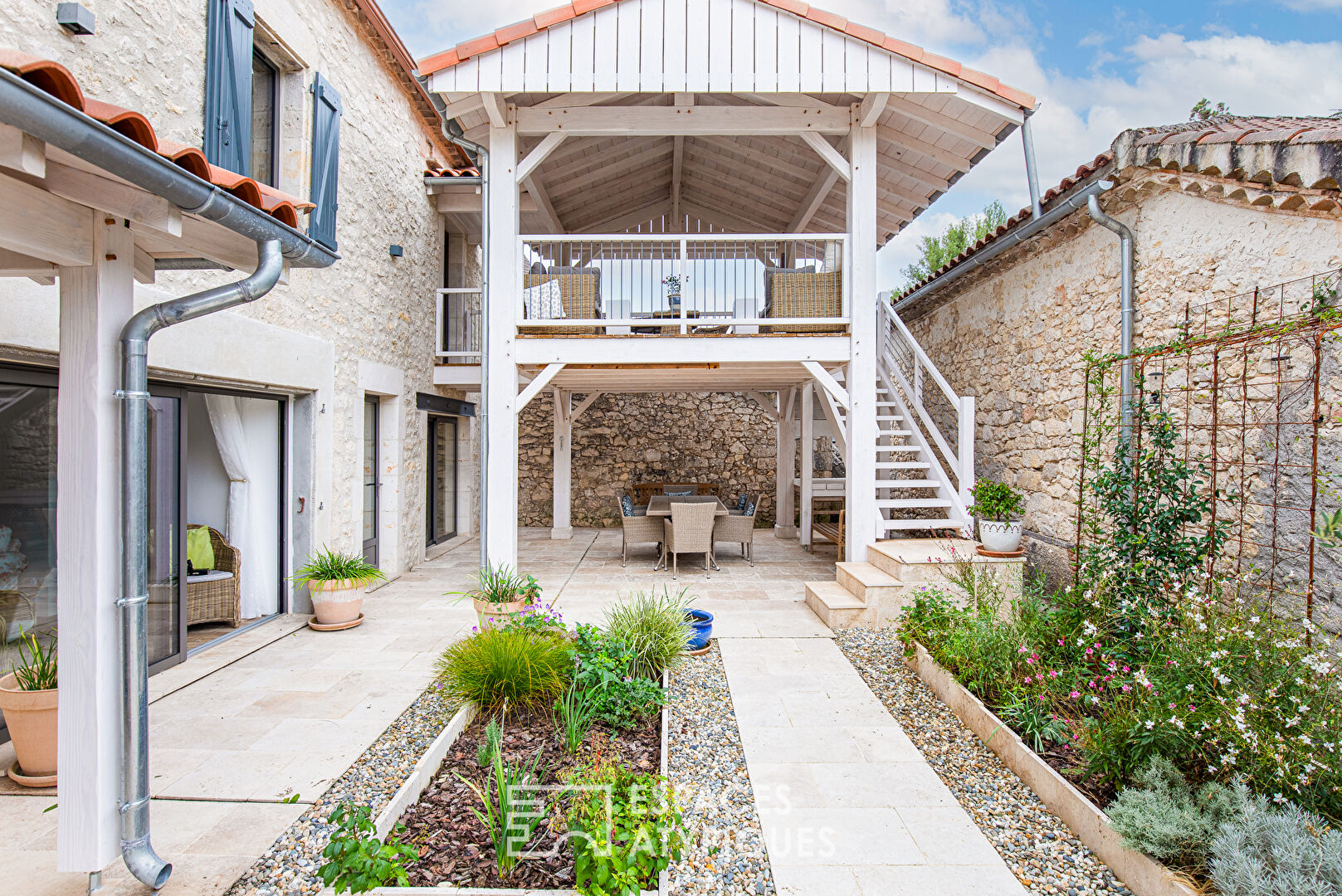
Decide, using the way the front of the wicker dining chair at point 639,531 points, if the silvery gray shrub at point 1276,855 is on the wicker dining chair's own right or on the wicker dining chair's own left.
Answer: on the wicker dining chair's own right

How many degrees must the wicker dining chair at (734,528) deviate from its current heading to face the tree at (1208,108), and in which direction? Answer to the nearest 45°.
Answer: approximately 135° to its right

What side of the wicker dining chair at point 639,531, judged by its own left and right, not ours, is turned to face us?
right

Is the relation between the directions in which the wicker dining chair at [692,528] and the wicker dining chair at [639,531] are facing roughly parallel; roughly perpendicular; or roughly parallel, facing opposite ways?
roughly perpendicular

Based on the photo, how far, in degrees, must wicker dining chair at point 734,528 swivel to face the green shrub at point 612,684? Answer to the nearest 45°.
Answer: approximately 90° to its left

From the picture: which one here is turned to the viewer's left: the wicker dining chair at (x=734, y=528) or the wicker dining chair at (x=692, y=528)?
the wicker dining chair at (x=734, y=528)

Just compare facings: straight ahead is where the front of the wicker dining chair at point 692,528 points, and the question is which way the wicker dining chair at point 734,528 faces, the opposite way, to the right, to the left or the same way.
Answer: to the left

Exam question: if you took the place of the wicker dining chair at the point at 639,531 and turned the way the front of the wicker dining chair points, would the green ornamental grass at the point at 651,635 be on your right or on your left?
on your right

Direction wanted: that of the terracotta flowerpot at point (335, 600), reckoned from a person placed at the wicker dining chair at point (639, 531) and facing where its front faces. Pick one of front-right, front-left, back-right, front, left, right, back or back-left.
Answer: back-right

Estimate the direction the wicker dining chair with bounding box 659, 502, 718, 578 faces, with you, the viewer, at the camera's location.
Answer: facing away from the viewer

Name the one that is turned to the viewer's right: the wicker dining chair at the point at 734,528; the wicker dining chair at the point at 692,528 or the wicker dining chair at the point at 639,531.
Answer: the wicker dining chair at the point at 639,531

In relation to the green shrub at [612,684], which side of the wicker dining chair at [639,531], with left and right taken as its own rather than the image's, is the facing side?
right

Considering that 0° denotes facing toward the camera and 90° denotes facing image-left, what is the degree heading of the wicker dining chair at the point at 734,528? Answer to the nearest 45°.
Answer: approximately 90°

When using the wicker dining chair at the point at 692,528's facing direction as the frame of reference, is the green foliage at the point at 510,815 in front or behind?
behind

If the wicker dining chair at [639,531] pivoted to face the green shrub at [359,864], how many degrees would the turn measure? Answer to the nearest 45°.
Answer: approximately 90° to its right

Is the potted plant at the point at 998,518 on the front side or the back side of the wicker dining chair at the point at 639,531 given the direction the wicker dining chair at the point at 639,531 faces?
on the front side

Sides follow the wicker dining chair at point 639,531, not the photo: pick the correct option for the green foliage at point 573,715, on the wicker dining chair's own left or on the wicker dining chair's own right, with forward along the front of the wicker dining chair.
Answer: on the wicker dining chair's own right

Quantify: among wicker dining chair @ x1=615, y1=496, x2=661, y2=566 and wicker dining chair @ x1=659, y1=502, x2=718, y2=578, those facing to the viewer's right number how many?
1

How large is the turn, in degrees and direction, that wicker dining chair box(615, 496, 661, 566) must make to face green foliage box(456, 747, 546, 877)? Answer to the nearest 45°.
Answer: approximately 90° to its right
